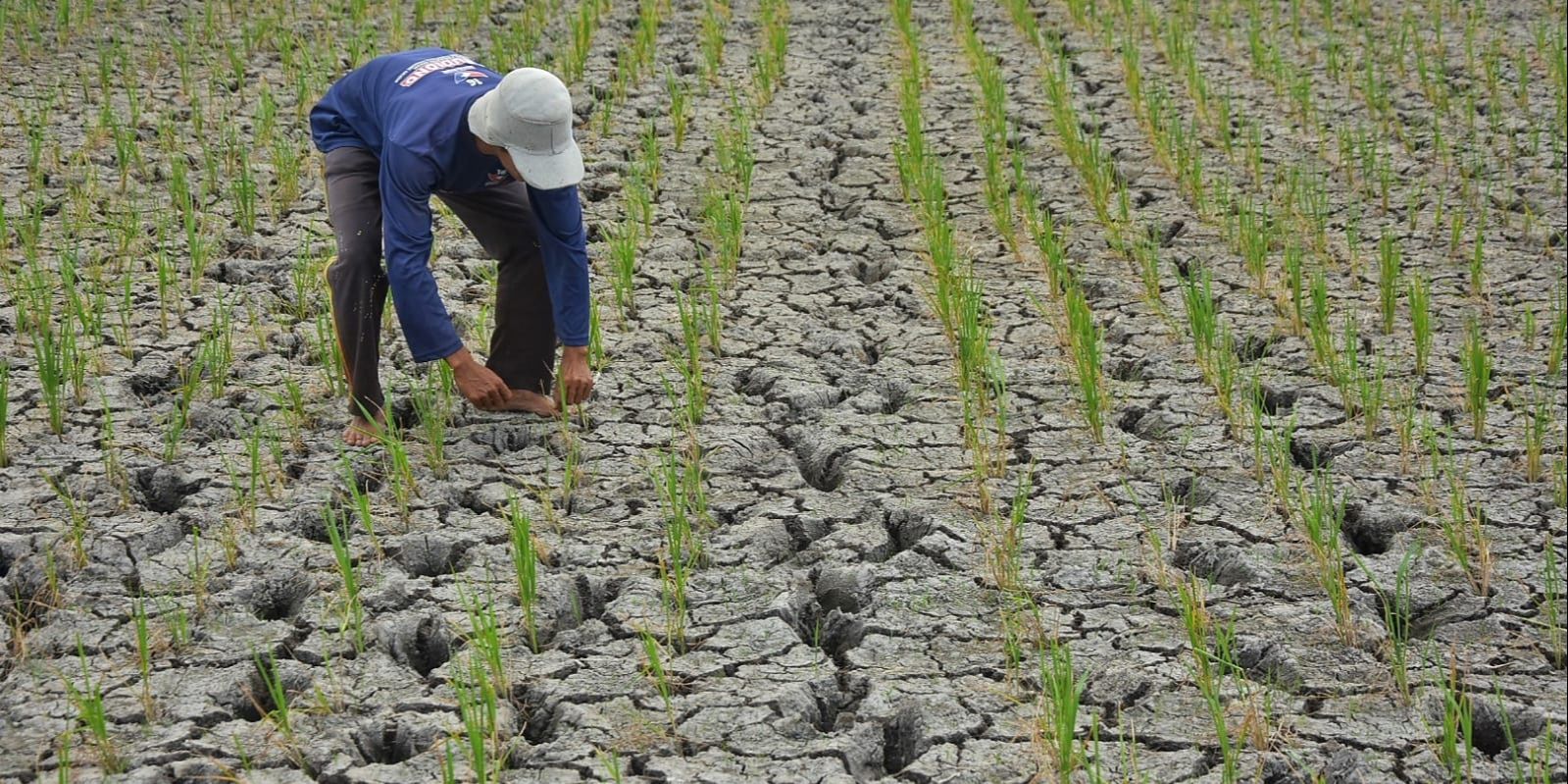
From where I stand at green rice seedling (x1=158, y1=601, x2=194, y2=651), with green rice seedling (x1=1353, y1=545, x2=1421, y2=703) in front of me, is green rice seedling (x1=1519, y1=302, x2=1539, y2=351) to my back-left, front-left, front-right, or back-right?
front-left

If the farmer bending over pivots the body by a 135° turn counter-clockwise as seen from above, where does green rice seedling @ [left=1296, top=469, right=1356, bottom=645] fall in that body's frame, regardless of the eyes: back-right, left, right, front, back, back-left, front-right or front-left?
back-right

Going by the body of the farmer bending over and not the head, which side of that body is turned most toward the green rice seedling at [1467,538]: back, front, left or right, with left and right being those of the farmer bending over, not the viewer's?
front

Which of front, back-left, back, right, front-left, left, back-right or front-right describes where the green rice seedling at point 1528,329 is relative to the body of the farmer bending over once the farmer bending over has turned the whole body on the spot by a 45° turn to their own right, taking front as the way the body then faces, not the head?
left

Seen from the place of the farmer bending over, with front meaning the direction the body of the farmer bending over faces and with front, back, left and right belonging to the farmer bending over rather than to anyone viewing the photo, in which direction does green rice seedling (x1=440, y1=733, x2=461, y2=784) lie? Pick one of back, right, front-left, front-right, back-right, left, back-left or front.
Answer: front-right

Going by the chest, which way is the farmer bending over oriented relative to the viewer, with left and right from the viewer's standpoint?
facing the viewer and to the right of the viewer

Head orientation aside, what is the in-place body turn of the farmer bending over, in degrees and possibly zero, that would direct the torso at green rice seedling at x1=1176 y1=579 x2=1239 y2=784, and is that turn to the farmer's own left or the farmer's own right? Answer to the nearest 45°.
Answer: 0° — they already face it

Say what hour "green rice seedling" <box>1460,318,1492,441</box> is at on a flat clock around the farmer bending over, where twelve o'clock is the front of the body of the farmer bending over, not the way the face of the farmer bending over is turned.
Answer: The green rice seedling is roughly at 11 o'clock from the farmer bending over.

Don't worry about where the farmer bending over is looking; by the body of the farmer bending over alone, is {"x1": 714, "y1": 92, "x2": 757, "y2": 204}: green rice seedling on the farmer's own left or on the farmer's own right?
on the farmer's own left

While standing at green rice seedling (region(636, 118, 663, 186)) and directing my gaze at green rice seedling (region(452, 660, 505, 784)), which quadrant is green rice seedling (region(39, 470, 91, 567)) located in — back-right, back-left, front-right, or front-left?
front-right

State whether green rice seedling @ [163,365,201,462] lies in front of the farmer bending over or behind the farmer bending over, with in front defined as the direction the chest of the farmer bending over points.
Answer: behind

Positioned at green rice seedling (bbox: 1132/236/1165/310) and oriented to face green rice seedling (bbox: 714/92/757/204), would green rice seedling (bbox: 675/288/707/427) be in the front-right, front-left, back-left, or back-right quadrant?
front-left

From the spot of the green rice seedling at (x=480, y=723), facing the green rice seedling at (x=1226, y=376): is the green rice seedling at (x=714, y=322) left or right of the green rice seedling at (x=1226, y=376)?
left

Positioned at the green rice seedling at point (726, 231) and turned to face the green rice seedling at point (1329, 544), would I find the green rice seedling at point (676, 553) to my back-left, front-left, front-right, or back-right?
front-right

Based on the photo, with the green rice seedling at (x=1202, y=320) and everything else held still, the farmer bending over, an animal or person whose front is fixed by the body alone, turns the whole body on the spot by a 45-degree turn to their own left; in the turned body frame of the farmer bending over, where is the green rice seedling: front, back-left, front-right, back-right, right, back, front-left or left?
front

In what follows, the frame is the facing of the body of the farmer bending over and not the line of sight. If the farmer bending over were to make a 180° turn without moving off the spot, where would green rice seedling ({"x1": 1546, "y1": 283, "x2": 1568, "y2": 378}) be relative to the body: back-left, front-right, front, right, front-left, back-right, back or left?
back-right

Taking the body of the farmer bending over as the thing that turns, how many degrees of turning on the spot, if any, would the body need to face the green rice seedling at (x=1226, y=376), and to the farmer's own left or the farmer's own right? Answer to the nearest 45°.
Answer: approximately 45° to the farmer's own left

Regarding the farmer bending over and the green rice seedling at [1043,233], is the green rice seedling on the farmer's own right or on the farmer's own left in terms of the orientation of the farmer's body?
on the farmer's own left

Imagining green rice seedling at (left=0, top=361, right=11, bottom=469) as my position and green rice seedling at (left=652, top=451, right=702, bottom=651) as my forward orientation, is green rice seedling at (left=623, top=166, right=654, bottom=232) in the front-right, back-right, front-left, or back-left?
front-left
